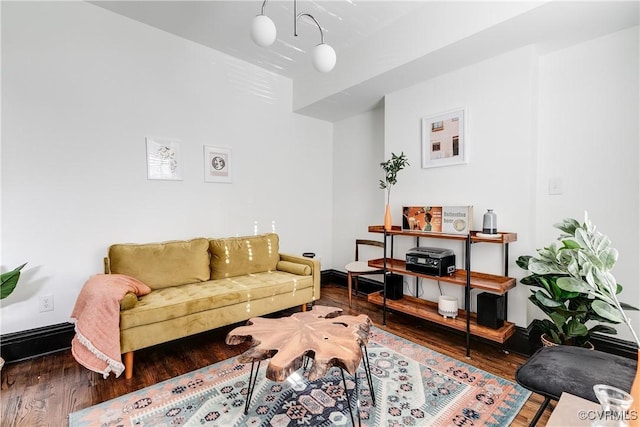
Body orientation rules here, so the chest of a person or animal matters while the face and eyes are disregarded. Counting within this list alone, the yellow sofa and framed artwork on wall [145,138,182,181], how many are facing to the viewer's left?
0

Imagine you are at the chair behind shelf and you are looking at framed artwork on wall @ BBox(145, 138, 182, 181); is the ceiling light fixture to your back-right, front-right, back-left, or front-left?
front-left

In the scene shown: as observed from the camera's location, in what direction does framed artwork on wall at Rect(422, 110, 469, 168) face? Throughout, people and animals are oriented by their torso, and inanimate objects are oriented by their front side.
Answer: facing the viewer and to the left of the viewer

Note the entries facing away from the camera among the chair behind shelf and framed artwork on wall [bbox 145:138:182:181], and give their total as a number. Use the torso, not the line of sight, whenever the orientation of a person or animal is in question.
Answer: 0

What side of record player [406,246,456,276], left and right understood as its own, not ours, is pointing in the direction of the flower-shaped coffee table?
front

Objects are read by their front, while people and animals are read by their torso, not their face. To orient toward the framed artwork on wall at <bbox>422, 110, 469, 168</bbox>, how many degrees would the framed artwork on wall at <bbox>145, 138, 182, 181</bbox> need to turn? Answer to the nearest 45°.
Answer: approximately 45° to its left

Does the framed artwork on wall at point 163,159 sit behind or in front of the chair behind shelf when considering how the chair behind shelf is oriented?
in front

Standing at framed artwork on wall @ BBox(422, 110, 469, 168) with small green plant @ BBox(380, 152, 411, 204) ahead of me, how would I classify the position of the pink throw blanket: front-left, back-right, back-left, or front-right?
front-left

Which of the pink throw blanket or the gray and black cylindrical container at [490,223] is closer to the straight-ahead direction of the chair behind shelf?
the pink throw blanket

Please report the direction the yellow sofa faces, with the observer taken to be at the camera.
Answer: facing the viewer and to the right of the viewer

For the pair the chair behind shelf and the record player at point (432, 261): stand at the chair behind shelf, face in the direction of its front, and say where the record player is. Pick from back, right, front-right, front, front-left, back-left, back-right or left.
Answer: left
